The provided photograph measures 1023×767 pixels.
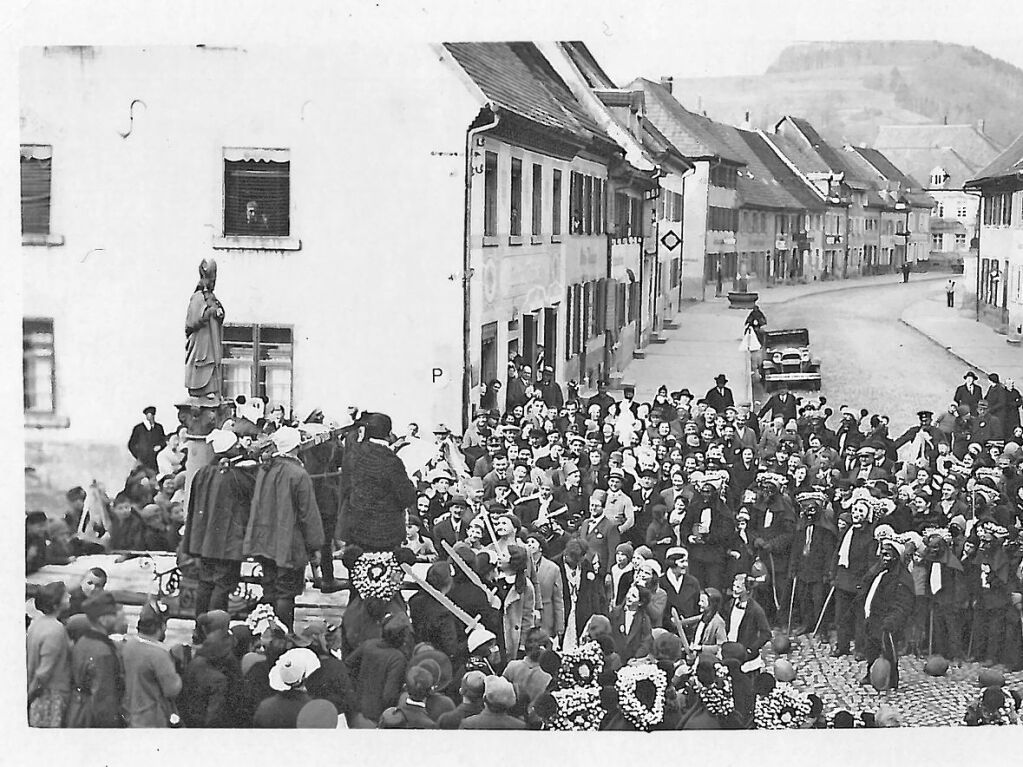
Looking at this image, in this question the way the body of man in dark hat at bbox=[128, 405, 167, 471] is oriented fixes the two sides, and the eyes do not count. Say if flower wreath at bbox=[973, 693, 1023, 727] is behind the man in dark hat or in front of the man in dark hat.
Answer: in front

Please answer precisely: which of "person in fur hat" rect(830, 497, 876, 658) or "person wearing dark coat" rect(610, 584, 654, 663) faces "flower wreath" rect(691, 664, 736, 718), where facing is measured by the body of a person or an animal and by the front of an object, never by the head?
the person in fur hat

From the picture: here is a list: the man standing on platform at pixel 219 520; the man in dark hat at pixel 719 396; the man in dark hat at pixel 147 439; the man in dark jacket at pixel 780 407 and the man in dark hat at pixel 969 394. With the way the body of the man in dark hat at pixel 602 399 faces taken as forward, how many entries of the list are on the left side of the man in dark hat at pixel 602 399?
3

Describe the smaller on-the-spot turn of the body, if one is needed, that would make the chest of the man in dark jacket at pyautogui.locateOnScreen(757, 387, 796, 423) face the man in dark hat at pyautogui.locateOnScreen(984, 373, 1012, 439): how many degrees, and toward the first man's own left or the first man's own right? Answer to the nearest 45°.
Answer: approximately 90° to the first man's own left

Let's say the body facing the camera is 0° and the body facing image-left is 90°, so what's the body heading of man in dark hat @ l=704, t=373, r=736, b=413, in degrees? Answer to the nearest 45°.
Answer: approximately 0°

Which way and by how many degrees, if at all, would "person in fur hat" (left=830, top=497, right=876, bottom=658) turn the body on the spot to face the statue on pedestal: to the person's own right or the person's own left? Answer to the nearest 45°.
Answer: approximately 45° to the person's own right

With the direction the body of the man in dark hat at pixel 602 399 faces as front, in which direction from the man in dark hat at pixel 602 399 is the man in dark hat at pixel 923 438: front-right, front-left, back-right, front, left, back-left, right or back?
left
